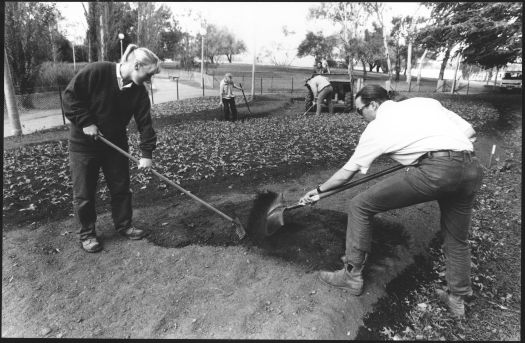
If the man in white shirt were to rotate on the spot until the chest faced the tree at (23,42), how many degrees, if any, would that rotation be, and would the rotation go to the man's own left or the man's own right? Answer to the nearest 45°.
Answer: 0° — they already face it

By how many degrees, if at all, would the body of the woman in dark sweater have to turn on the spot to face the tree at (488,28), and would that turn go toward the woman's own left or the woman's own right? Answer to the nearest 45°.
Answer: approximately 90° to the woman's own left

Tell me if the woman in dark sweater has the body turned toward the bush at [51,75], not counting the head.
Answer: no

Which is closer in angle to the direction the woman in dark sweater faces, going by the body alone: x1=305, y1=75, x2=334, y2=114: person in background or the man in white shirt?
the man in white shirt

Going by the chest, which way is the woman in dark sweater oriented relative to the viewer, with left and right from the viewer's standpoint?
facing the viewer and to the right of the viewer

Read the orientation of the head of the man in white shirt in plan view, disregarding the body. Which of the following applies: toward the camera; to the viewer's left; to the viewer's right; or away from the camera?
to the viewer's left

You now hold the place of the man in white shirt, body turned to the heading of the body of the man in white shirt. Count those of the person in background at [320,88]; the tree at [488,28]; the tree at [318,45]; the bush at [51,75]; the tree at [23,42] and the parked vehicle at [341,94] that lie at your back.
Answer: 0

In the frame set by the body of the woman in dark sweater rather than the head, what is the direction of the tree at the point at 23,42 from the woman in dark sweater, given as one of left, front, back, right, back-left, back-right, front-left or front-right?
back-left

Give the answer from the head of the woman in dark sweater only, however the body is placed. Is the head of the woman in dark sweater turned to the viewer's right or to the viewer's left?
to the viewer's right

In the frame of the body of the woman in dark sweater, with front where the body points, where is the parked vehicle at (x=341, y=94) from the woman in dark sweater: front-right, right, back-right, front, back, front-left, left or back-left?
left

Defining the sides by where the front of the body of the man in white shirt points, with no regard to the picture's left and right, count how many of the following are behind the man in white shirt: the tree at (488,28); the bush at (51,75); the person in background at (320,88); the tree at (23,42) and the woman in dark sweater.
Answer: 0

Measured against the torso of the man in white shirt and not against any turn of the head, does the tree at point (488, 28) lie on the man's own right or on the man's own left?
on the man's own right

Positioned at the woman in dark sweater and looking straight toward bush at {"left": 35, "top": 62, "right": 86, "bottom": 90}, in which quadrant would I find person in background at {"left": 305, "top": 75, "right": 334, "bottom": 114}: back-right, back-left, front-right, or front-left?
front-right

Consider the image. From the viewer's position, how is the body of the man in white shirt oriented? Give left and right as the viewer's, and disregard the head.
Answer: facing away from the viewer and to the left of the viewer
